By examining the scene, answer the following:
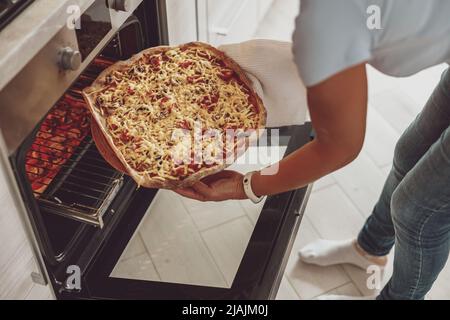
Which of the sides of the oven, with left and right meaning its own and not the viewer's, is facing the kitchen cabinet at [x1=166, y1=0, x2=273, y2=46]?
left

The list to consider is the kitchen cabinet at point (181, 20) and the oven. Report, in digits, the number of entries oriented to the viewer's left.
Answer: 0

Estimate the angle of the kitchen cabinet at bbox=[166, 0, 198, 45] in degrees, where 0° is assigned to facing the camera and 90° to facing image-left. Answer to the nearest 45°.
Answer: approximately 315°

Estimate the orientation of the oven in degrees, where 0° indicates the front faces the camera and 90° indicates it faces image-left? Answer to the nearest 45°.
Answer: approximately 315°
